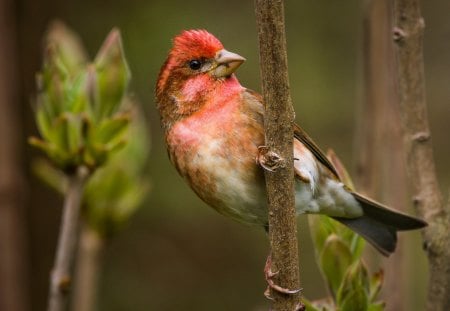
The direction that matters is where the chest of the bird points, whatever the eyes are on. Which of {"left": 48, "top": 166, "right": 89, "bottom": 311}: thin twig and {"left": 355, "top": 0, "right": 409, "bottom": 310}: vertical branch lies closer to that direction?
the thin twig

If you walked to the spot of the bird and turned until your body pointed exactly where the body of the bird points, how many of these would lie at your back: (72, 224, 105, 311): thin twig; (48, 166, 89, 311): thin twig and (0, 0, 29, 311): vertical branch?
0

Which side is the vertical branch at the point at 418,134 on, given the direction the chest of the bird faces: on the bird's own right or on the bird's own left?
on the bird's own left

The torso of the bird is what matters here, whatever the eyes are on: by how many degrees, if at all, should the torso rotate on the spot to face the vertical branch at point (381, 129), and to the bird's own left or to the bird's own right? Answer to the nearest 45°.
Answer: approximately 135° to the bird's own left

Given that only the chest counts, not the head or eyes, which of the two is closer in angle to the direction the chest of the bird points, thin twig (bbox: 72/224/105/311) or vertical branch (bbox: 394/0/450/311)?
the thin twig

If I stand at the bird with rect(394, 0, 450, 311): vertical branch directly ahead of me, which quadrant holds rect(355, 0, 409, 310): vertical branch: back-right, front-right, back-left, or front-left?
front-left

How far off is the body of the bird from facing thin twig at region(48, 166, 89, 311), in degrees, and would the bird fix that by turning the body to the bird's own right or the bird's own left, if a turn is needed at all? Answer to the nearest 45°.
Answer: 0° — it already faces it

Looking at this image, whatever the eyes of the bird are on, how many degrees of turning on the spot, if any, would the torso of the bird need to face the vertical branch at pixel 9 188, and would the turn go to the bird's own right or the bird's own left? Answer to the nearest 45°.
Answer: approximately 45° to the bird's own right

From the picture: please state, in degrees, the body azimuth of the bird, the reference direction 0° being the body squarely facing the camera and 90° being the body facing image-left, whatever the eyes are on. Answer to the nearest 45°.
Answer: approximately 45°
